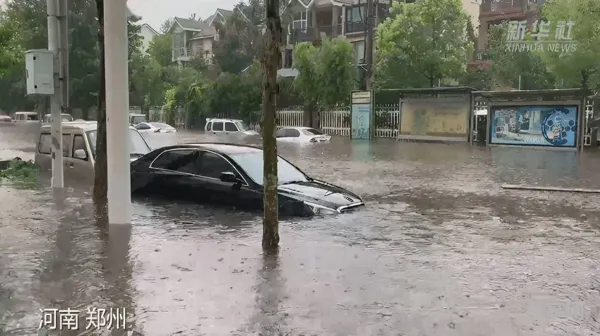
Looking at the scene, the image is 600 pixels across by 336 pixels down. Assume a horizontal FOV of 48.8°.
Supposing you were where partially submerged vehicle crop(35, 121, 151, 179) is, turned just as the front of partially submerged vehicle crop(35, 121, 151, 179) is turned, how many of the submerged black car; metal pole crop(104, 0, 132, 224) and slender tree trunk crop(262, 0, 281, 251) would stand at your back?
0

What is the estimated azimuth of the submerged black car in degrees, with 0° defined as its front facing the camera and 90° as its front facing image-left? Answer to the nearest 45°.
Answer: approximately 315°

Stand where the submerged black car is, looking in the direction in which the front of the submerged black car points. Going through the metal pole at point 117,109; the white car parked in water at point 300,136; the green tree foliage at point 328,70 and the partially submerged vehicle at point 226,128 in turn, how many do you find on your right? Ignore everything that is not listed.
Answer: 1

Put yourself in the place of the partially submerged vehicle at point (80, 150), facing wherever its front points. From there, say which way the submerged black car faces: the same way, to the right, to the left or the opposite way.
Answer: the same way

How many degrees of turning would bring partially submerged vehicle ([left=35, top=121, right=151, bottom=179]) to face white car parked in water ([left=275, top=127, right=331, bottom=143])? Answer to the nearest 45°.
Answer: approximately 90° to its left

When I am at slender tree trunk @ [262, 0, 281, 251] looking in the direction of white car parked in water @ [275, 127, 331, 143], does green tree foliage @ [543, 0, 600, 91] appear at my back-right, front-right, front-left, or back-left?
front-right

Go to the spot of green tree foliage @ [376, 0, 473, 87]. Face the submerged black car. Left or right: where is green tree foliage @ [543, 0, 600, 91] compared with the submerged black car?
left

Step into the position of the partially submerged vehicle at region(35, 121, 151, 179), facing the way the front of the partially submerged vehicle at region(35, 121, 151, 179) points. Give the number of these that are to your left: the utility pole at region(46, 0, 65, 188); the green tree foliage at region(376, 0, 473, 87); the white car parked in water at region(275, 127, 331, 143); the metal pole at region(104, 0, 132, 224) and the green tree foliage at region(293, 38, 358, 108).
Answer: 3

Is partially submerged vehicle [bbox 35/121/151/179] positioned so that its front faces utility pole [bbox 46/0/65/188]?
no

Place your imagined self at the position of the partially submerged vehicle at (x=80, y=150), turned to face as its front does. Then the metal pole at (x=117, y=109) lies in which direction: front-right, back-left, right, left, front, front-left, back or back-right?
front-right

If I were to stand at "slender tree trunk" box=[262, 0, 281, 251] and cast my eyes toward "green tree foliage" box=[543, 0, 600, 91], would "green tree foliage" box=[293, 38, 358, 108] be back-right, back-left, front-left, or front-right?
front-left

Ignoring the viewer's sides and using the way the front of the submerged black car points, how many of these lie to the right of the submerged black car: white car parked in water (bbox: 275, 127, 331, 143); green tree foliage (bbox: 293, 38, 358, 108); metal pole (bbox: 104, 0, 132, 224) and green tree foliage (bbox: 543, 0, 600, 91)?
1

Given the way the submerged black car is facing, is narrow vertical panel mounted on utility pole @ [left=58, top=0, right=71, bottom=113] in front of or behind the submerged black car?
behind

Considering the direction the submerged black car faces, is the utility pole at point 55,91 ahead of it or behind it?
behind

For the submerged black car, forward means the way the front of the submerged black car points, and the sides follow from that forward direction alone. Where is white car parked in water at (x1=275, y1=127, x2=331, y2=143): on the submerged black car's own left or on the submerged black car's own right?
on the submerged black car's own left

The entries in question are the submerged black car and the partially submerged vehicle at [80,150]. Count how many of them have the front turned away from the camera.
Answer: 0

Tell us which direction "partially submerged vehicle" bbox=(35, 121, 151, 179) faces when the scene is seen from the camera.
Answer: facing the viewer and to the right of the viewer
